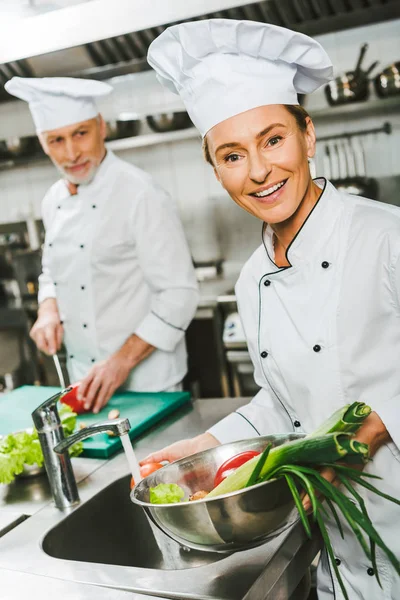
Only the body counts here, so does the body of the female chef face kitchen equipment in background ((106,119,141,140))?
no

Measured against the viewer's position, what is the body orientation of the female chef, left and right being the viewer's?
facing the viewer and to the left of the viewer

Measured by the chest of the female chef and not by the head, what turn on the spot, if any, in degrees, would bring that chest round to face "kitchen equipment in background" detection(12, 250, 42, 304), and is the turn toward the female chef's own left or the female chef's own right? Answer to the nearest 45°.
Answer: approximately 90° to the female chef's own right

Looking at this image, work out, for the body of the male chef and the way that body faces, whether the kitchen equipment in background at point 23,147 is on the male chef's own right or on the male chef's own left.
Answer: on the male chef's own right

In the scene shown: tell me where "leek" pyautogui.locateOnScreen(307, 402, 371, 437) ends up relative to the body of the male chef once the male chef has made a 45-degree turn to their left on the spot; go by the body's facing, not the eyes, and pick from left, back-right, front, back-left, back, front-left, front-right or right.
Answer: front

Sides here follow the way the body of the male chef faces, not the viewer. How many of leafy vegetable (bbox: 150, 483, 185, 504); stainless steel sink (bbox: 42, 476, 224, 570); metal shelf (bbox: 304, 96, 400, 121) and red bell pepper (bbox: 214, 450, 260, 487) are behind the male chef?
1

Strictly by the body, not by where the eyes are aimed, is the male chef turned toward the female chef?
no

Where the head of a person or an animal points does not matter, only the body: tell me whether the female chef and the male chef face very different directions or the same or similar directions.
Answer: same or similar directions

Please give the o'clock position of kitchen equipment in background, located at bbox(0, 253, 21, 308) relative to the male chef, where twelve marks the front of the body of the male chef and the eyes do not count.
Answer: The kitchen equipment in background is roughly at 4 o'clock from the male chef.

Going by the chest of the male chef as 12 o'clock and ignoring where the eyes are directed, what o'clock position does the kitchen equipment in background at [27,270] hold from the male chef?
The kitchen equipment in background is roughly at 4 o'clock from the male chef.

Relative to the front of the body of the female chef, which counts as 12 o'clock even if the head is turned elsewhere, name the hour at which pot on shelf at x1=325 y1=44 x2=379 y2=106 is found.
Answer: The pot on shelf is roughly at 5 o'clock from the female chef.

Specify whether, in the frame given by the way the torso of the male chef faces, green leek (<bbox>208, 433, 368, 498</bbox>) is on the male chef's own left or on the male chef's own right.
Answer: on the male chef's own left

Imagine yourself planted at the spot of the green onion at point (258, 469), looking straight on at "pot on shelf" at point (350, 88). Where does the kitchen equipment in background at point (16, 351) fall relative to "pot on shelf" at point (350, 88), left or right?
left

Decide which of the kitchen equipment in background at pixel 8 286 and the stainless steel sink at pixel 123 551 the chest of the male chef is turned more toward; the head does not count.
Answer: the stainless steel sink

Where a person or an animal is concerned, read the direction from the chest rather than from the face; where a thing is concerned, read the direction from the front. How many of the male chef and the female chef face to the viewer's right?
0
